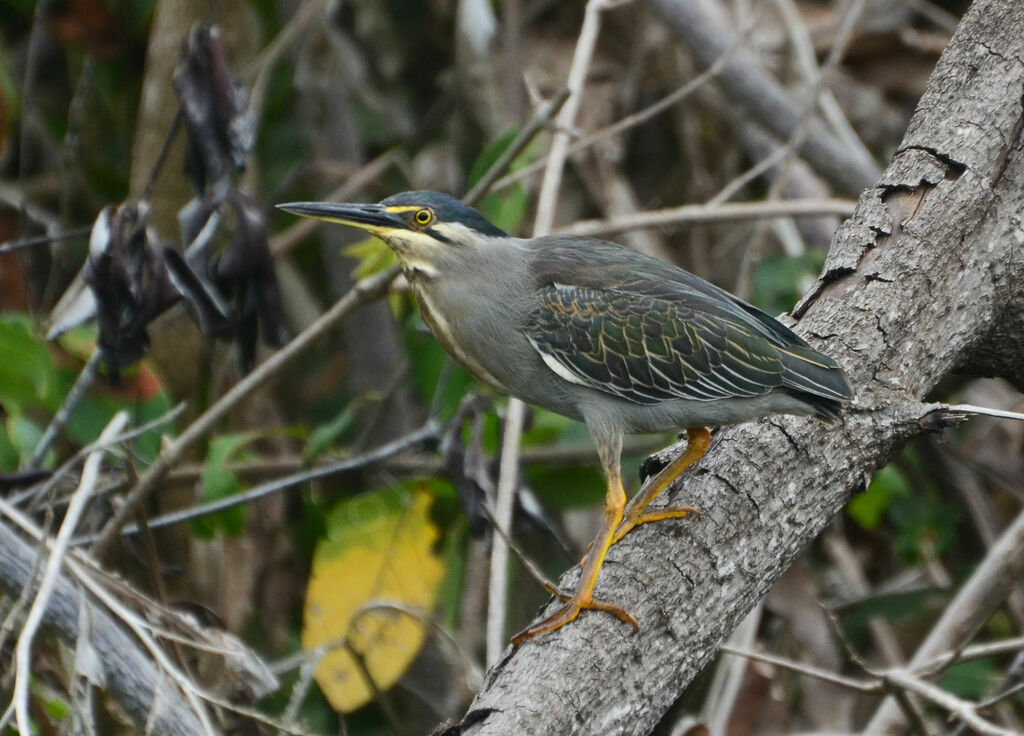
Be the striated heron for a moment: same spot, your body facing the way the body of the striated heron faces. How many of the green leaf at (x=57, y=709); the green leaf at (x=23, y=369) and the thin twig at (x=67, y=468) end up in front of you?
3

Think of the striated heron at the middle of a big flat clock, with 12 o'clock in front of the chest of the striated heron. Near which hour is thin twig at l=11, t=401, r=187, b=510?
The thin twig is roughly at 12 o'clock from the striated heron.

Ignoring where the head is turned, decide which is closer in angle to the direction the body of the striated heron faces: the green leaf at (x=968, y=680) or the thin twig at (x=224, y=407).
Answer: the thin twig

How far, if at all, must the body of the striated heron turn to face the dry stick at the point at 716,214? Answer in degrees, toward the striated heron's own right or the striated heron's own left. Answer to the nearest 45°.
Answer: approximately 90° to the striated heron's own right

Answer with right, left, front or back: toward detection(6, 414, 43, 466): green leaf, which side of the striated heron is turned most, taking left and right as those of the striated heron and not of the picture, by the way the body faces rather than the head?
front

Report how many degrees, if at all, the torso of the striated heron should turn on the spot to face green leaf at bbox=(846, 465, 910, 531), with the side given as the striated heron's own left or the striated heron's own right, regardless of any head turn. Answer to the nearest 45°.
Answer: approximately 135° to the striated heron's own right

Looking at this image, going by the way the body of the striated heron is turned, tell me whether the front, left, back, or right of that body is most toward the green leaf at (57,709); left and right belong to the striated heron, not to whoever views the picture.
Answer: front

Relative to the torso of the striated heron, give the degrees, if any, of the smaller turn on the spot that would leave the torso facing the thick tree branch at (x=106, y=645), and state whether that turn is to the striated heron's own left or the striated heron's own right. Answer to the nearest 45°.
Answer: approximately 45° to the striated heron's own left

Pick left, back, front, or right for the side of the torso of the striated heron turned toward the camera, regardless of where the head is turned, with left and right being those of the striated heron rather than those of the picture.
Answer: left

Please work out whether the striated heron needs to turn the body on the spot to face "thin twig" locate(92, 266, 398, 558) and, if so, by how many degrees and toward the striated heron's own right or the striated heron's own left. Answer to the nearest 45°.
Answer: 0° — it already faces it

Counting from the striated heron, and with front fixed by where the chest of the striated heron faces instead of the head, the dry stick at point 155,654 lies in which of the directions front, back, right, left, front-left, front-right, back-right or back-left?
front-left

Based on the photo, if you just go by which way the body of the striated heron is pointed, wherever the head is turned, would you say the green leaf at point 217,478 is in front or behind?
in front

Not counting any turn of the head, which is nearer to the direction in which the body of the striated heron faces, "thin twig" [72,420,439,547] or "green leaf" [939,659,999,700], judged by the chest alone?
the thin twig

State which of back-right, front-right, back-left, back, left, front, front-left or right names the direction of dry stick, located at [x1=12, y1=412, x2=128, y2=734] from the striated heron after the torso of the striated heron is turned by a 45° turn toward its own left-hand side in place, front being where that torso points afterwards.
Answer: front
